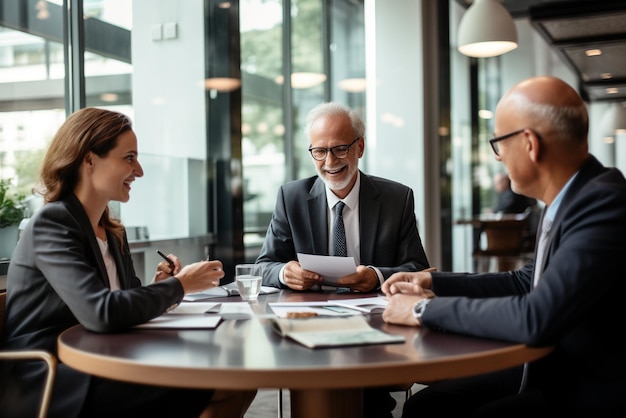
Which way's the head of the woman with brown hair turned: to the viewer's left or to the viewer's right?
to the viewer's right

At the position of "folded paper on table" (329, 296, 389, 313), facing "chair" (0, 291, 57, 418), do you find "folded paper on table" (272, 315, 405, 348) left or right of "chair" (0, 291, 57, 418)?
left

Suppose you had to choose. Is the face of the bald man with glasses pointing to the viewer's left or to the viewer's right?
to the viewer's left

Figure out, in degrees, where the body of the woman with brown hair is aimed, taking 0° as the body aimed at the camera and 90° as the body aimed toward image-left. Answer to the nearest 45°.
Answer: approximately 270°

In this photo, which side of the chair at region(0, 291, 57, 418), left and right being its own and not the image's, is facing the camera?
right

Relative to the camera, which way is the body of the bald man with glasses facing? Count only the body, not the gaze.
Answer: to the viewer's left

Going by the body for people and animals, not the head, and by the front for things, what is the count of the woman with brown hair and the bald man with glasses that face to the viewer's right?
1
